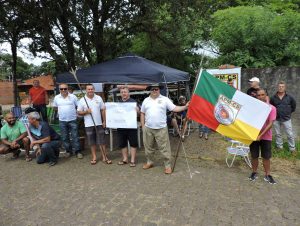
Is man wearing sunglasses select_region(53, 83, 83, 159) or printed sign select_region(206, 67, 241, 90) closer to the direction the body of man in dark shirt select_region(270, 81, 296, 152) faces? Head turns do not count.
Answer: the man wearing sunglasses

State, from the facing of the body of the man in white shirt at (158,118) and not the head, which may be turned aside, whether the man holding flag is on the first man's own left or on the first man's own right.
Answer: on the first man's own left

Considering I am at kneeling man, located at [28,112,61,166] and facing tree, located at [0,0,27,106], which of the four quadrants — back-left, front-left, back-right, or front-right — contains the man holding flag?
back-right

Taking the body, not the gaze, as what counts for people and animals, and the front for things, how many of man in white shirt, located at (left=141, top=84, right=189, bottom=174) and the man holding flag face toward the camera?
2

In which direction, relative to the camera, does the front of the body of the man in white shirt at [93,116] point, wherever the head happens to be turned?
toward the camera

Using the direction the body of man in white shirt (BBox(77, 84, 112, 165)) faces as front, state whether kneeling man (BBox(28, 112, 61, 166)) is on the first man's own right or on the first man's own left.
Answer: on the first man's own right

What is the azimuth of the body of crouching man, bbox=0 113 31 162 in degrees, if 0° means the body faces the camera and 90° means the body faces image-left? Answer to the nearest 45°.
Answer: approximately 0°

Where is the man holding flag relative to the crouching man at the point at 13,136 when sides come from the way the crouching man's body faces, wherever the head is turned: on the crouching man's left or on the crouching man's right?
on the crouching man's left

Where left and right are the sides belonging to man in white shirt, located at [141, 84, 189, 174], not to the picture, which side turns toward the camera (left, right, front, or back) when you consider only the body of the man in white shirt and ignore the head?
front

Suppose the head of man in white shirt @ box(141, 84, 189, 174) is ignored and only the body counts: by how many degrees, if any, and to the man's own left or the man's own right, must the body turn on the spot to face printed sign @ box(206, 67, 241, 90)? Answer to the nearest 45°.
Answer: approximately 135° to the man's own left

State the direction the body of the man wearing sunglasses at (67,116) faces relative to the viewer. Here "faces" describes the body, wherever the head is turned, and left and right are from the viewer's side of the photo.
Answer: facing the viewer
